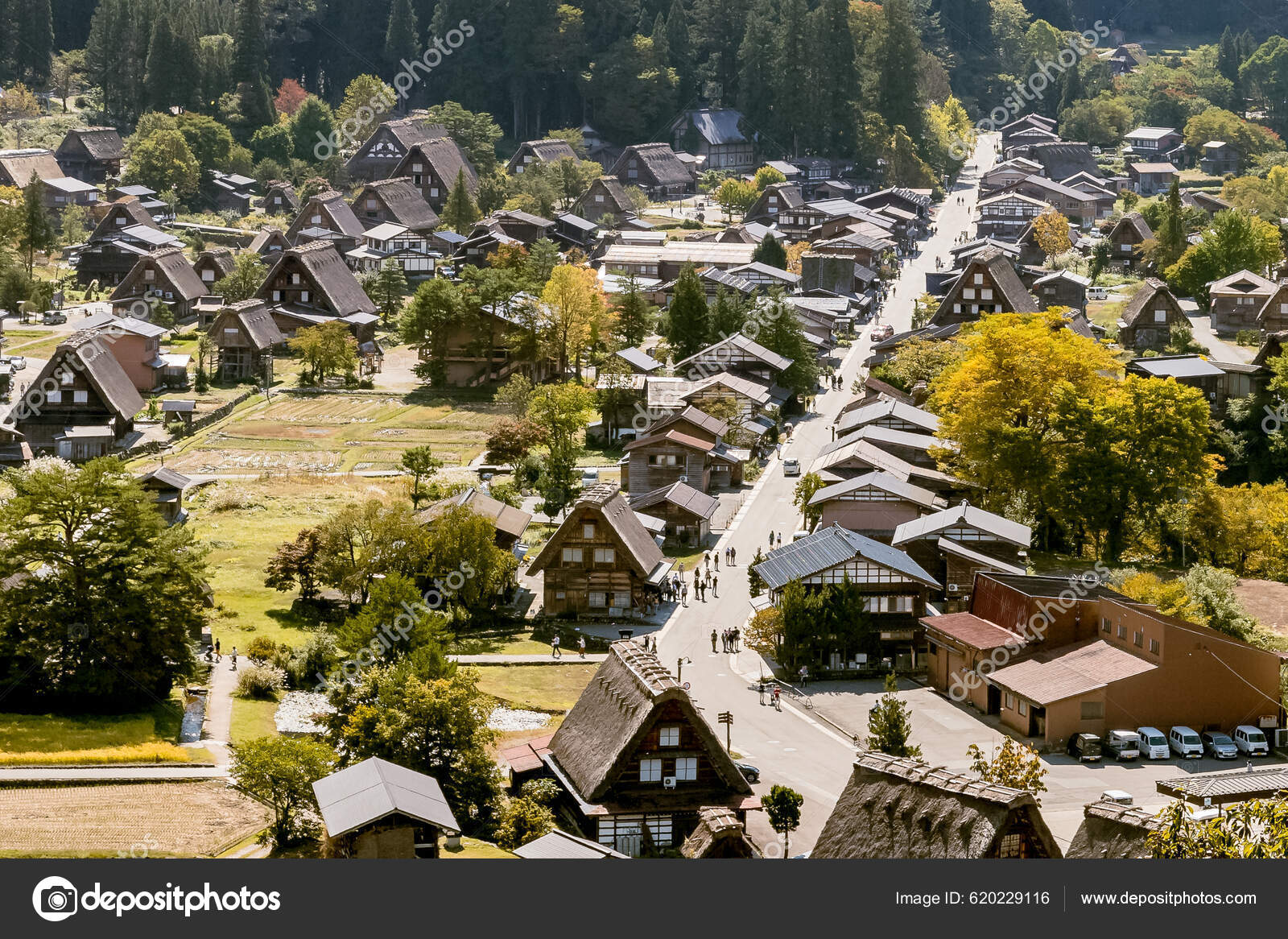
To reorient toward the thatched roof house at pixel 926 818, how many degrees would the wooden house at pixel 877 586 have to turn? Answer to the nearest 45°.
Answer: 0° — it already faces it

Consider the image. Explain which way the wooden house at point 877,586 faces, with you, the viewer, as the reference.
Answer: facing the viewer

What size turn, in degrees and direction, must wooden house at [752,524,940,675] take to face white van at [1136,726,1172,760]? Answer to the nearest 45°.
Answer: approximately 45° to its left

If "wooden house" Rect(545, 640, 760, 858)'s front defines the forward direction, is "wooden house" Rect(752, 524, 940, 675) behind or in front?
behind

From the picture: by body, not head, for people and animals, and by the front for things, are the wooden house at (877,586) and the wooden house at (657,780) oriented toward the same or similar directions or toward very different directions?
same or similar directions

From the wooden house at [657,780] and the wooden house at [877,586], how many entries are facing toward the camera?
2

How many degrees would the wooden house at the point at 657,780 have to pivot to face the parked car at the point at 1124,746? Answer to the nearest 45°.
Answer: approximately 135° to its left

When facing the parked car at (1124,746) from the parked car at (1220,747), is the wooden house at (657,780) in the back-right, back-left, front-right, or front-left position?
front-left

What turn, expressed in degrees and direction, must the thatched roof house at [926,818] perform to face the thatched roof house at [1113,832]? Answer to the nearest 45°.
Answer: approximately 45° to its left

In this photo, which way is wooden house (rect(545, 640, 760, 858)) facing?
toward the camera

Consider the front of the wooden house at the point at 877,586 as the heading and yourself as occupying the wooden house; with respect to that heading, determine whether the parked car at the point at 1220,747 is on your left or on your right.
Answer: on your left

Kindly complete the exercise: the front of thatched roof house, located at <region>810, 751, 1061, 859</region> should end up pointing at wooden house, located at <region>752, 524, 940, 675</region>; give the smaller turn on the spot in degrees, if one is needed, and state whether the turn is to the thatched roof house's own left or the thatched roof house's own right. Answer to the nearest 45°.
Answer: approximately 135° to the thatched roof house's own left
